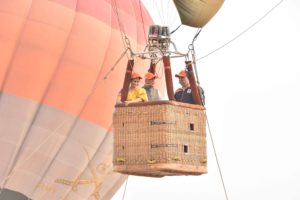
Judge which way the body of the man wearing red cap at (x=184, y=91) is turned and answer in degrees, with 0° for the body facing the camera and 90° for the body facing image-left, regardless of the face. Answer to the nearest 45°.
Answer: approximately 45°

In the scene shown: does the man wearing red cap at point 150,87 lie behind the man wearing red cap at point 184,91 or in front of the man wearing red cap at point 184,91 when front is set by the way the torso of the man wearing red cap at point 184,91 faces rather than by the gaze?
in front

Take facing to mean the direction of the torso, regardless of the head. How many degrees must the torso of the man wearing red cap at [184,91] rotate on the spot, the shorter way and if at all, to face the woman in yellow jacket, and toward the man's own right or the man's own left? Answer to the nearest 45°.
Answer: approximately 45° to the man's own right
